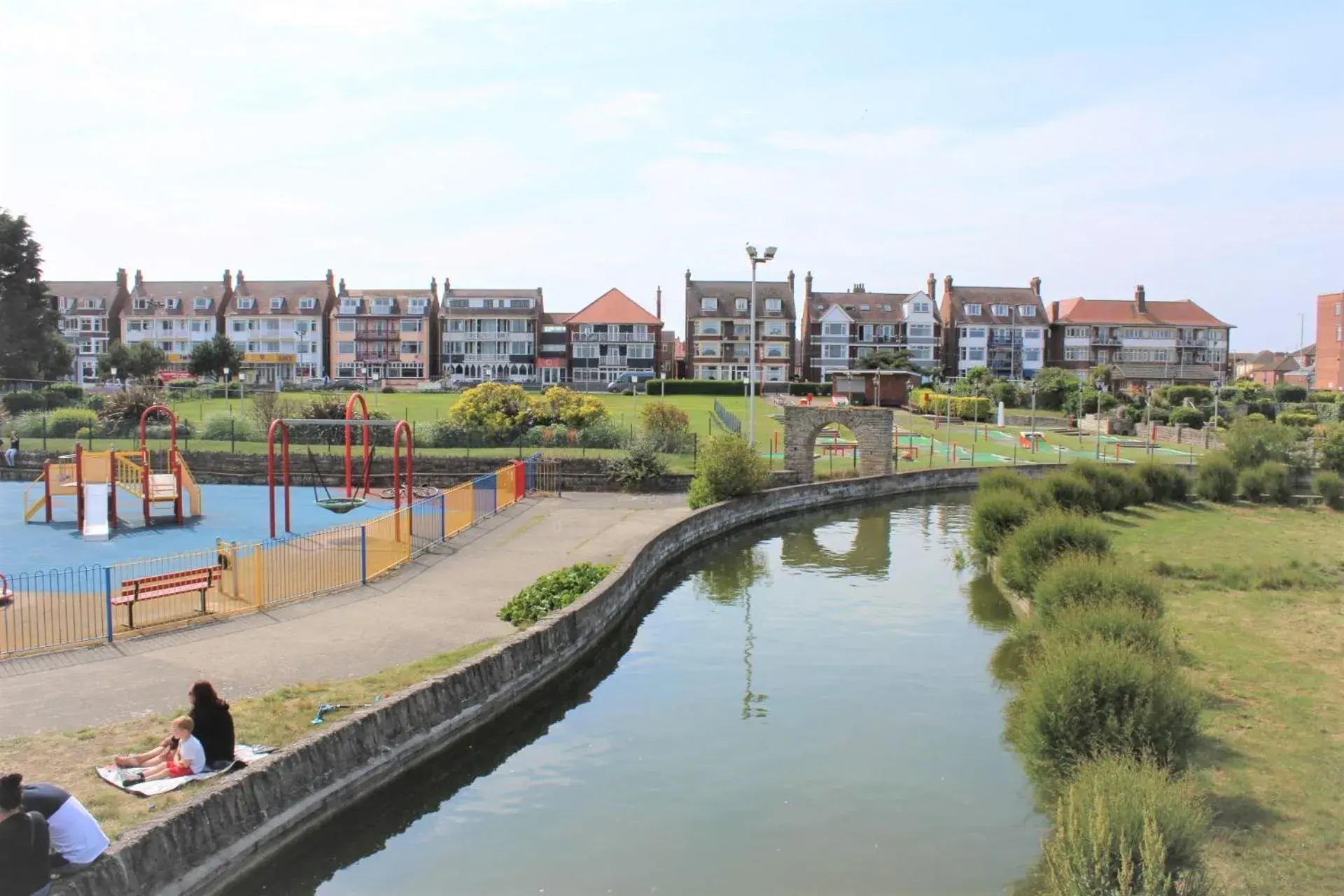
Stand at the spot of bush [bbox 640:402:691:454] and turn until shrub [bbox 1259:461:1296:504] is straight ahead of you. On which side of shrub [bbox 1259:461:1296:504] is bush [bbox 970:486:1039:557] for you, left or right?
right

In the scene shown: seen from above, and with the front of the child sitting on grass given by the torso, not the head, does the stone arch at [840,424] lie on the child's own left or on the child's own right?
on the child's own right

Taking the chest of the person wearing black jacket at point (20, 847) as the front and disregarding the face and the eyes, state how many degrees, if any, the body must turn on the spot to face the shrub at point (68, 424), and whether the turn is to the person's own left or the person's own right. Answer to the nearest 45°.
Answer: approximately 45° to the person's own right

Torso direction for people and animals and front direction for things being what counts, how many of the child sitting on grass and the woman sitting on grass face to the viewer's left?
2

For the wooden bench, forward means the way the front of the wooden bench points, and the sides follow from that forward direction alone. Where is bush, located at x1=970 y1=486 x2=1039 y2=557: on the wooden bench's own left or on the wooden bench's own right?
on the wooden bench's own right

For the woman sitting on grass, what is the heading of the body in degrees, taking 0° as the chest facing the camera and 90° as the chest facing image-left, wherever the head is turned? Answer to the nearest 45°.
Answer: approximately 90°

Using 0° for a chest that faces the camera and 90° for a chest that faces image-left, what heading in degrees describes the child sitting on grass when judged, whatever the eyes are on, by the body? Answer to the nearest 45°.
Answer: approximately 90°

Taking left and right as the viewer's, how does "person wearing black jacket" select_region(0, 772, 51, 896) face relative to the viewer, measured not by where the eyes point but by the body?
facing away from the viewer and to the left of the viewer

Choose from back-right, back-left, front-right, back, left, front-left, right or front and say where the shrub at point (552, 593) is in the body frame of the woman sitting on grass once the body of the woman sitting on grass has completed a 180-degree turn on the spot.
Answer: front-left
